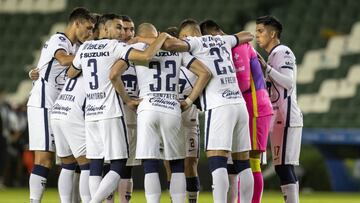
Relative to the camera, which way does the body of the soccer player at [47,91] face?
to the viewer's right

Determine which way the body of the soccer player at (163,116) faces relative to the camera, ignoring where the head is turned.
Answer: away from the camera

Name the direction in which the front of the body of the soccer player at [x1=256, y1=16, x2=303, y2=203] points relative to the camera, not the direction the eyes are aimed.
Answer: to the viewer's left

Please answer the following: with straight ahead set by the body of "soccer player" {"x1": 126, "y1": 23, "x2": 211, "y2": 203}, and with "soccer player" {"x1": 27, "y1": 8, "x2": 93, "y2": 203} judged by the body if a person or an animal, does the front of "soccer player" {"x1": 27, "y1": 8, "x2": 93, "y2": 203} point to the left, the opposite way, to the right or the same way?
to the right

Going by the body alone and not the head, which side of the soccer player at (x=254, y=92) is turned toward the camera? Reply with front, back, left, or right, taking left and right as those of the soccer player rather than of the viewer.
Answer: left

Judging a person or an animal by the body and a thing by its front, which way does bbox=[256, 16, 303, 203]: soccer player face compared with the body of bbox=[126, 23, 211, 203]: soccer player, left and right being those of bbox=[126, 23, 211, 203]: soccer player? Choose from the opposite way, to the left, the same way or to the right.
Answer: to the left

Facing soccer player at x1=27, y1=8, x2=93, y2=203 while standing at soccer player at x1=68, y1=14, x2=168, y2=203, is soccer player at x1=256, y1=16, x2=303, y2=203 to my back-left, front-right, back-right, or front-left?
back-right

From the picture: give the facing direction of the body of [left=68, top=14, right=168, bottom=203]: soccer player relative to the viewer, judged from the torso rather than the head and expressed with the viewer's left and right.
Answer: facing away from the viewer and to the right of the viewer

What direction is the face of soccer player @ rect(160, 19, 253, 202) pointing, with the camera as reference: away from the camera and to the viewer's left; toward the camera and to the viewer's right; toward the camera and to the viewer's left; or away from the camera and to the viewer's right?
away from the camera and to the viewer's left
